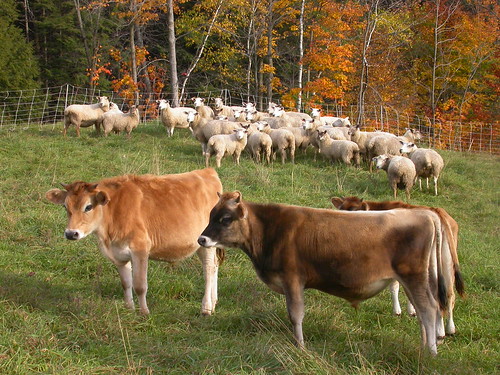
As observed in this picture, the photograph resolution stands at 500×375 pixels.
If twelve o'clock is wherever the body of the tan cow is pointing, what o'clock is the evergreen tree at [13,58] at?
The evergreen tree is roughly at 4 o'clock from the tan cow.

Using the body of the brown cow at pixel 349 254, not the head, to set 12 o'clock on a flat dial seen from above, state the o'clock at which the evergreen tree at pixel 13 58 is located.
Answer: The evergreen tree is roughly at 2 o'clock from the brown cow.

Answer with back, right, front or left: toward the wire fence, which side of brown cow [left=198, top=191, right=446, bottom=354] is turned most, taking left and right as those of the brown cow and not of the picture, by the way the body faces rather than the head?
right

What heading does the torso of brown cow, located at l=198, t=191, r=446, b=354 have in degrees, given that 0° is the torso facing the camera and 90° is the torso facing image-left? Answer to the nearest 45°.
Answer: approximately 90°

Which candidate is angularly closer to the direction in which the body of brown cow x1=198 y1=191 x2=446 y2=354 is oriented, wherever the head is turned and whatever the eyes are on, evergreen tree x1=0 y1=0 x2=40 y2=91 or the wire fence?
the evergreen tree

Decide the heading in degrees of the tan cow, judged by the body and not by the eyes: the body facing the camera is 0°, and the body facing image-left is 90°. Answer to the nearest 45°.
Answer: approximately 45°
